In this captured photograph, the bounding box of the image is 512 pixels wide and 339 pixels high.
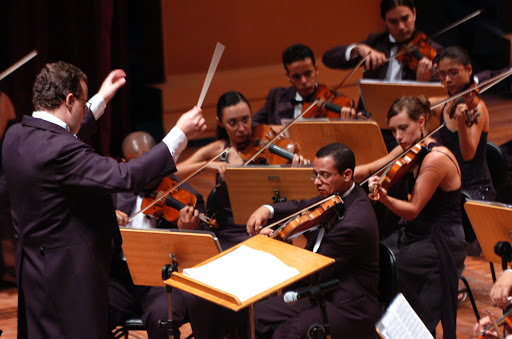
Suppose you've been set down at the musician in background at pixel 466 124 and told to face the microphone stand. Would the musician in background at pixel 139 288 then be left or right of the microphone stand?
right

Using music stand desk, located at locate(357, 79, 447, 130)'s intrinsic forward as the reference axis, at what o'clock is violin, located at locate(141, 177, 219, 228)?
The violin is roughly at 8 o'clock from the music stand desk.

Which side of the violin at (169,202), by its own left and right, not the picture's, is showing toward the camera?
front

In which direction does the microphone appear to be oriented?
to the viewer's left

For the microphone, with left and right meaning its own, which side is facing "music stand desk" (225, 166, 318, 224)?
right

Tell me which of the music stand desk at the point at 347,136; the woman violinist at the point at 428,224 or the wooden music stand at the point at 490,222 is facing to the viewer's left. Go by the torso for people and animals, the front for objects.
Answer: the woman violinist

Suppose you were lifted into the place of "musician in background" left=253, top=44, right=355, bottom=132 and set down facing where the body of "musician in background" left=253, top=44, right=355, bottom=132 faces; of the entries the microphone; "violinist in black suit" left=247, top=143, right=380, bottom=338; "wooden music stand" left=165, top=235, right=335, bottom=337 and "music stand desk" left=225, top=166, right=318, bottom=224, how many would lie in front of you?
4

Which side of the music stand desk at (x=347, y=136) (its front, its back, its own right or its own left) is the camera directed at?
back

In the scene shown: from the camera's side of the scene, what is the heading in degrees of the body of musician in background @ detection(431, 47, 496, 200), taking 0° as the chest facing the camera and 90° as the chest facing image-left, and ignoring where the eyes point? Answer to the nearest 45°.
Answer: approximately 45°

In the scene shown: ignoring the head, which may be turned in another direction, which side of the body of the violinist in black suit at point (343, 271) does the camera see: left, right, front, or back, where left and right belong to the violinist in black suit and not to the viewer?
left

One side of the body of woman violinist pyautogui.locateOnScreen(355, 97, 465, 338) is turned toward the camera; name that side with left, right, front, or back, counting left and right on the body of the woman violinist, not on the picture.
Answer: left

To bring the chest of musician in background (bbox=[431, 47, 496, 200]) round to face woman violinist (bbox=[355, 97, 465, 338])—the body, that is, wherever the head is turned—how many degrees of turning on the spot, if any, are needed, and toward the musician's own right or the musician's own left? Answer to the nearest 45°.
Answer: approximately 45° to the musician's own left

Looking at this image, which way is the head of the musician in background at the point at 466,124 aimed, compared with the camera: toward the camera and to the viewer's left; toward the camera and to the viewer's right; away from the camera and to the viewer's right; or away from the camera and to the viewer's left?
toward the camera and to the viewer's left

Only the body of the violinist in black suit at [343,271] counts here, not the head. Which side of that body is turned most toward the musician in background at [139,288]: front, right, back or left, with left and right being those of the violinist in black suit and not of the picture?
front

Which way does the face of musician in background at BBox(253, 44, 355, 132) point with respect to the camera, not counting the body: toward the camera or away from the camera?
toward the camera

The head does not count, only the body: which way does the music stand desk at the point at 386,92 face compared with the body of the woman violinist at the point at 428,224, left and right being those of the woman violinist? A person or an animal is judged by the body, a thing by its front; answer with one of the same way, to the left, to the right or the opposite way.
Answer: to the right
